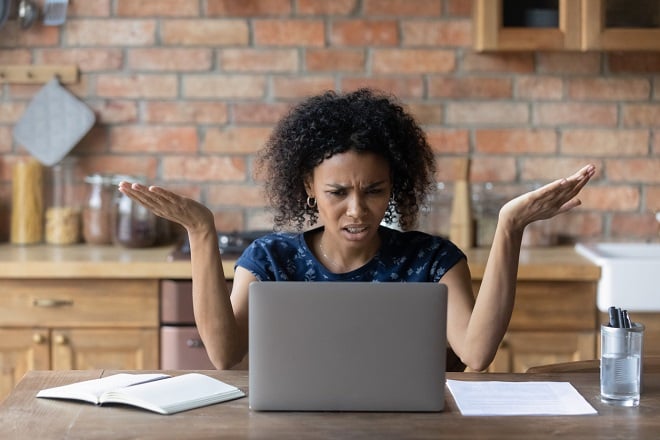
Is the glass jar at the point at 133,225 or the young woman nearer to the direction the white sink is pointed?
the young woman

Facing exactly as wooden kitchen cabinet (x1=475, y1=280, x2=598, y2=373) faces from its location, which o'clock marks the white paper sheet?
The white paper sheet is roughly at 12 o'clock from the wooden kitchen cabinet.

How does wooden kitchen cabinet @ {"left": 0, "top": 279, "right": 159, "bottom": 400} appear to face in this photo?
toward the camera

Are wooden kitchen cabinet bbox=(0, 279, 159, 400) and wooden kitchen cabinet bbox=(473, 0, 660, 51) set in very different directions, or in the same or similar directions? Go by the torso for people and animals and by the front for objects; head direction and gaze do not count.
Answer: same or similar directions

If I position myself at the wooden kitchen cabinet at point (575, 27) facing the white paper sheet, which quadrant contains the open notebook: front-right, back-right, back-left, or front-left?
front-right

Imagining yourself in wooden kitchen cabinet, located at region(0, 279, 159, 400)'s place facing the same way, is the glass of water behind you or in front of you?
in front

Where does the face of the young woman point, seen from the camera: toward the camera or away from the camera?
toward the camera

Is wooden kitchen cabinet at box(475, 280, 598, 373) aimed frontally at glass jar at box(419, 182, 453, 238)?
no

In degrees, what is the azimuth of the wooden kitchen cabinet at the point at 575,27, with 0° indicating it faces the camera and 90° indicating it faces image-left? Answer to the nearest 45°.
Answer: approximately 0°

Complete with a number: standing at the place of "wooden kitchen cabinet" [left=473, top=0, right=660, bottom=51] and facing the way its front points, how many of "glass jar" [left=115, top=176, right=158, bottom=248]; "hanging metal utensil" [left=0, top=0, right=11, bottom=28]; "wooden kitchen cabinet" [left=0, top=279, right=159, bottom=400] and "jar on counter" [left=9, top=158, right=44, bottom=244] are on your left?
0

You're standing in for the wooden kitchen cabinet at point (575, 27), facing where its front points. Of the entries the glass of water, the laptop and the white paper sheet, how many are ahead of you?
3

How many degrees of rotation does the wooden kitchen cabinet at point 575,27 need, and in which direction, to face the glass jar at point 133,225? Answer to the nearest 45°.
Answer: approximately 90° to its right

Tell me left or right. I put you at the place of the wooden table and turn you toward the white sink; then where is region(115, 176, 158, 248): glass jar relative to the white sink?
left

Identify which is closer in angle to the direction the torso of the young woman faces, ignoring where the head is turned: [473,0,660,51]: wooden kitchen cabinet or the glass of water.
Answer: the glass of water

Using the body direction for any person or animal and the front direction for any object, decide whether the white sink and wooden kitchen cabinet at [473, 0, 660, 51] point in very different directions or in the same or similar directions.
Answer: same or similar directions

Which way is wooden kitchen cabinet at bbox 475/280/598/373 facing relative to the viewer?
toward the camera

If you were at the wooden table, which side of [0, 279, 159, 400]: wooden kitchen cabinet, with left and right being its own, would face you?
front

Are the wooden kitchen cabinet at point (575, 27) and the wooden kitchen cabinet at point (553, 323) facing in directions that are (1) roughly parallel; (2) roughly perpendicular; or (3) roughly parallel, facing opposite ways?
roughly parallel

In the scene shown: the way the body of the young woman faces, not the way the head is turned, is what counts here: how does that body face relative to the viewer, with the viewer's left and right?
facing the viewer

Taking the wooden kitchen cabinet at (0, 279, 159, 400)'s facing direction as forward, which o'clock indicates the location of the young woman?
The young woman is roughly at 11 o'clock from the wooden kitchen cabinet.

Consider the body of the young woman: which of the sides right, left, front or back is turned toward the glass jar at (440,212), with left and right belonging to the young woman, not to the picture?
back
